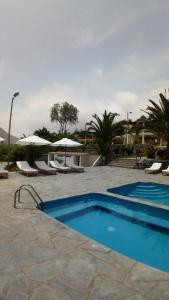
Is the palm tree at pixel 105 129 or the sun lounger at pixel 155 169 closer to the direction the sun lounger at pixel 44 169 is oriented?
the sun lounger

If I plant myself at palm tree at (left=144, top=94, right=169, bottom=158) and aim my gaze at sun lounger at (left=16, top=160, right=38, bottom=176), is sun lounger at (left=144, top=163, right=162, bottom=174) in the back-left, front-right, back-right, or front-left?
front-left

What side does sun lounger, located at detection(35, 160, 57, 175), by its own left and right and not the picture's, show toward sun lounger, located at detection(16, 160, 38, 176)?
right

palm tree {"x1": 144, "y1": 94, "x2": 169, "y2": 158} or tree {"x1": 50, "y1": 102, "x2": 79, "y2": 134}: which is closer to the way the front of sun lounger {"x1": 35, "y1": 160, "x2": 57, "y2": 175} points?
the palm tree

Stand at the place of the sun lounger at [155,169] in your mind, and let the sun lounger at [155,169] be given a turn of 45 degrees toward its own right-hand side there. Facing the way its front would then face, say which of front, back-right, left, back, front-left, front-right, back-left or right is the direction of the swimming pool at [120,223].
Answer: left

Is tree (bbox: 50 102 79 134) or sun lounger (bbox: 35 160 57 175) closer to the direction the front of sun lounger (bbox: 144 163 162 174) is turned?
the sun lounger

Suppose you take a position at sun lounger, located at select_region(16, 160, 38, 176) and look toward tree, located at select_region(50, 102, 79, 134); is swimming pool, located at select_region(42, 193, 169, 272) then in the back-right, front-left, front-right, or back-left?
back-right

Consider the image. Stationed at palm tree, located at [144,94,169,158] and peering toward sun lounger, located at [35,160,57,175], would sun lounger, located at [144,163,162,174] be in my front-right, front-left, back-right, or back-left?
front-left

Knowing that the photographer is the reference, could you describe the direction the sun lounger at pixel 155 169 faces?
facing the viewer and to the left of the viewer

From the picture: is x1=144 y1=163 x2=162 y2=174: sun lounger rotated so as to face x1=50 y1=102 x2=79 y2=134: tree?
no

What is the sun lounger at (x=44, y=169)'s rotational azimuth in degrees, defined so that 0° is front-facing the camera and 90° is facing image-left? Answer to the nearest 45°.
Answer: approximately 315°

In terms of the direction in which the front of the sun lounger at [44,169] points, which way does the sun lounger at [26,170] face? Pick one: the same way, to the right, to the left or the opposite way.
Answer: the same way

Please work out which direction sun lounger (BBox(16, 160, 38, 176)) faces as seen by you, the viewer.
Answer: facing the viewer and to the right of the viewer

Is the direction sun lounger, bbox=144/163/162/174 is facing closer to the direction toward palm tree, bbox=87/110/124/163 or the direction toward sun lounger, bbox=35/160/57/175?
the sun lounger

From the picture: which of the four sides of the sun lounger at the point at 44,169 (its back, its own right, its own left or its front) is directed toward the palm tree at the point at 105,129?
left

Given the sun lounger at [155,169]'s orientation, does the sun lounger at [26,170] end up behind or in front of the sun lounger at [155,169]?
in front

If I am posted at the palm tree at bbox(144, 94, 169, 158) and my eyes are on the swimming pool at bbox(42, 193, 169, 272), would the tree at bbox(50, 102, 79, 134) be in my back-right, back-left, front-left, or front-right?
back-right

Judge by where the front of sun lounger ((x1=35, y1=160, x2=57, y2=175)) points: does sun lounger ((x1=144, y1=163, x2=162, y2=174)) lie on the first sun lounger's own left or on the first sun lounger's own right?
on the first sun lounger's own left

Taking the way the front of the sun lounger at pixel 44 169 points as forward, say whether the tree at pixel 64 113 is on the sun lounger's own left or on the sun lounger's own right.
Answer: on the sun lounger's own left

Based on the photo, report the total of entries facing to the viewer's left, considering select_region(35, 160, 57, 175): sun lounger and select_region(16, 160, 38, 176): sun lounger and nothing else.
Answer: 0

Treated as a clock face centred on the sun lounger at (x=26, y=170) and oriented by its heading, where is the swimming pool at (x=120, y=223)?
The swimming pool is roughly at 1 o'clock from the sun lounger.

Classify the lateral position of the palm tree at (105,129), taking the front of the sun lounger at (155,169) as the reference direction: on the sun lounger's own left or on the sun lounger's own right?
on the sun lounger's own right
